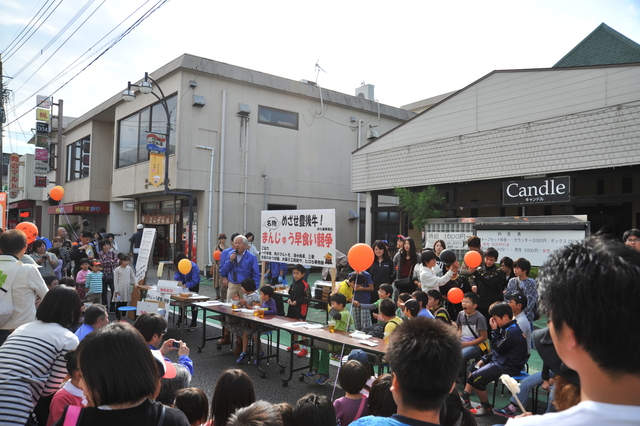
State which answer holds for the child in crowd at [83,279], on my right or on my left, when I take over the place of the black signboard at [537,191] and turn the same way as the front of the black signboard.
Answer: on my right

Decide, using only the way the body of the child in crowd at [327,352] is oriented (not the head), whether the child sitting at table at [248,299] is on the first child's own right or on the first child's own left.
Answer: on the first child's own right

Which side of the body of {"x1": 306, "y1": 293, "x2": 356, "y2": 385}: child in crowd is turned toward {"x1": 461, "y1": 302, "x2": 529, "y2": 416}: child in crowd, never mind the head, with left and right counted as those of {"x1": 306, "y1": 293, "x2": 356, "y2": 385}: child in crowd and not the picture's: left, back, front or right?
left

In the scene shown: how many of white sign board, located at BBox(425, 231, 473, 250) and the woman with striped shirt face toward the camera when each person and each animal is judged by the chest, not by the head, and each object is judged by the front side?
1

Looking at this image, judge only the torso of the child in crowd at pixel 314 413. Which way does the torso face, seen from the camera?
away from the camera

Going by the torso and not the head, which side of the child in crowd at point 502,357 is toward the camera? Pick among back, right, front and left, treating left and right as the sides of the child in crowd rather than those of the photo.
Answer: left

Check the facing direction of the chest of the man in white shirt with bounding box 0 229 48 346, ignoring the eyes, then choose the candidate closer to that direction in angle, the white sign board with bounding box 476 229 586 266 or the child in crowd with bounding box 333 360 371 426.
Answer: the white sign board

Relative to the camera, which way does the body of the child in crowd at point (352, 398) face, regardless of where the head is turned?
away from the camera

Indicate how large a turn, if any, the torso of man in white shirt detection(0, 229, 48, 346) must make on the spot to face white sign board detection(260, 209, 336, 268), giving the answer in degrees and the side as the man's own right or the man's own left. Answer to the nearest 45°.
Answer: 0° — they already face it
